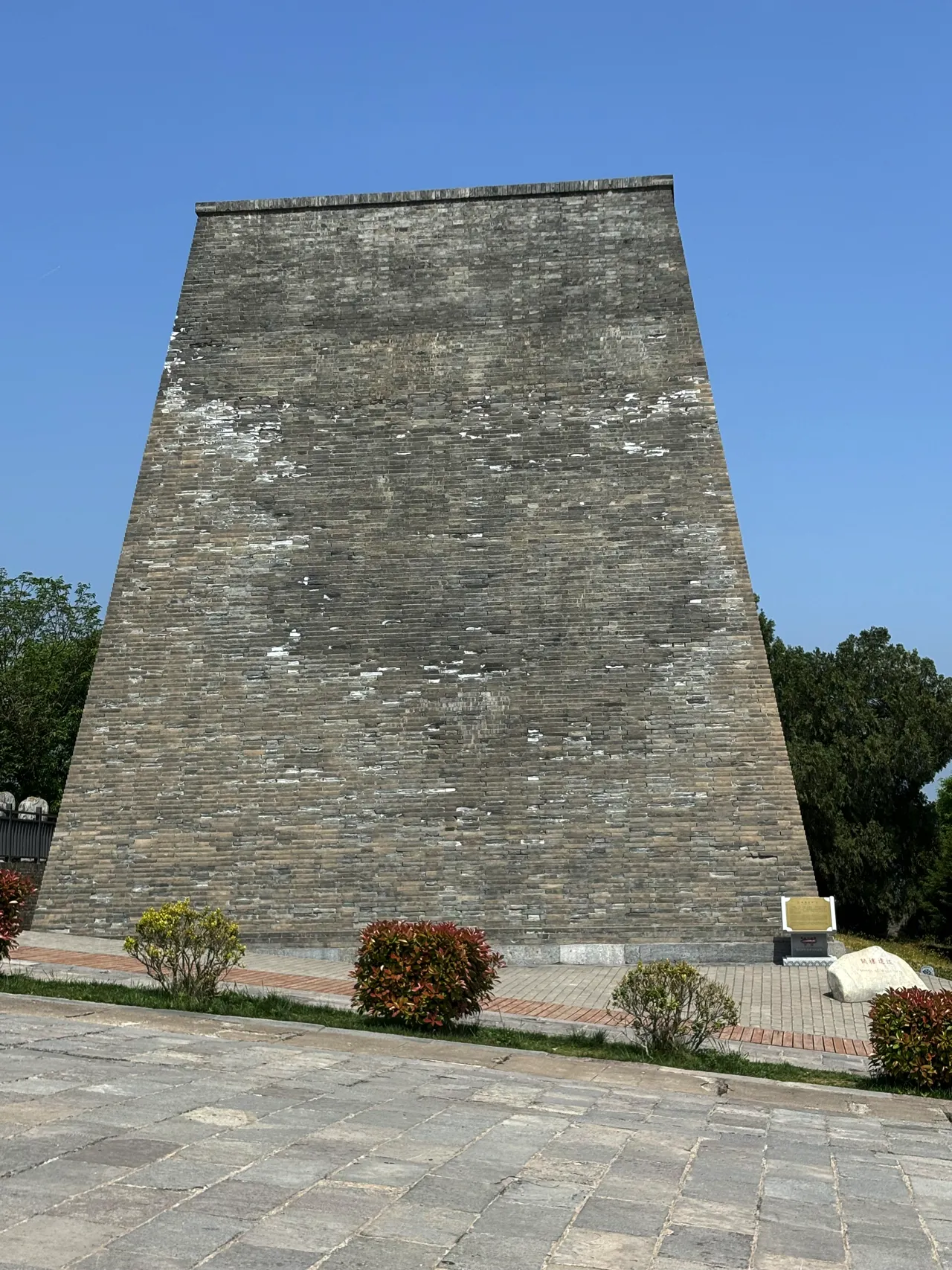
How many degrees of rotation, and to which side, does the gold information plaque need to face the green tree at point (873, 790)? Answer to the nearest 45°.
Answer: approximately 180°

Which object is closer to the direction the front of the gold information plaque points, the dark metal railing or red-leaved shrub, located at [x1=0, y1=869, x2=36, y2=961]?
the red-leaved shrub

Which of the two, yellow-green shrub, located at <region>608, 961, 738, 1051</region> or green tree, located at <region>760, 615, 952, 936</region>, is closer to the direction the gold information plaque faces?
the yellow-green shrub

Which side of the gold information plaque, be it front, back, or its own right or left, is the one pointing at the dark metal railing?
right

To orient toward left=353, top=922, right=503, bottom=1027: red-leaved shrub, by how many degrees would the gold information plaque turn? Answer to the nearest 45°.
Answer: approximately 45° to its right

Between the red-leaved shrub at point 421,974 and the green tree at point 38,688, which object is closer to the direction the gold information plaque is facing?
the red-leaved shrub

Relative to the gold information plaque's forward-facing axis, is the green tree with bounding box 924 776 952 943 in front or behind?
behind

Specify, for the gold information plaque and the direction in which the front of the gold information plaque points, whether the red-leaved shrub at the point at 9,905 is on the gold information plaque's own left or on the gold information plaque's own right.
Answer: on the gold information plaque's own right

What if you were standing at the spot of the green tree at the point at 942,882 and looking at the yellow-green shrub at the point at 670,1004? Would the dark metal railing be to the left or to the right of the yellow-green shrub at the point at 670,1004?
right

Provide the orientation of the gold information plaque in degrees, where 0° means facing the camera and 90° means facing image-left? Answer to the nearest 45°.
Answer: approximately 0°
